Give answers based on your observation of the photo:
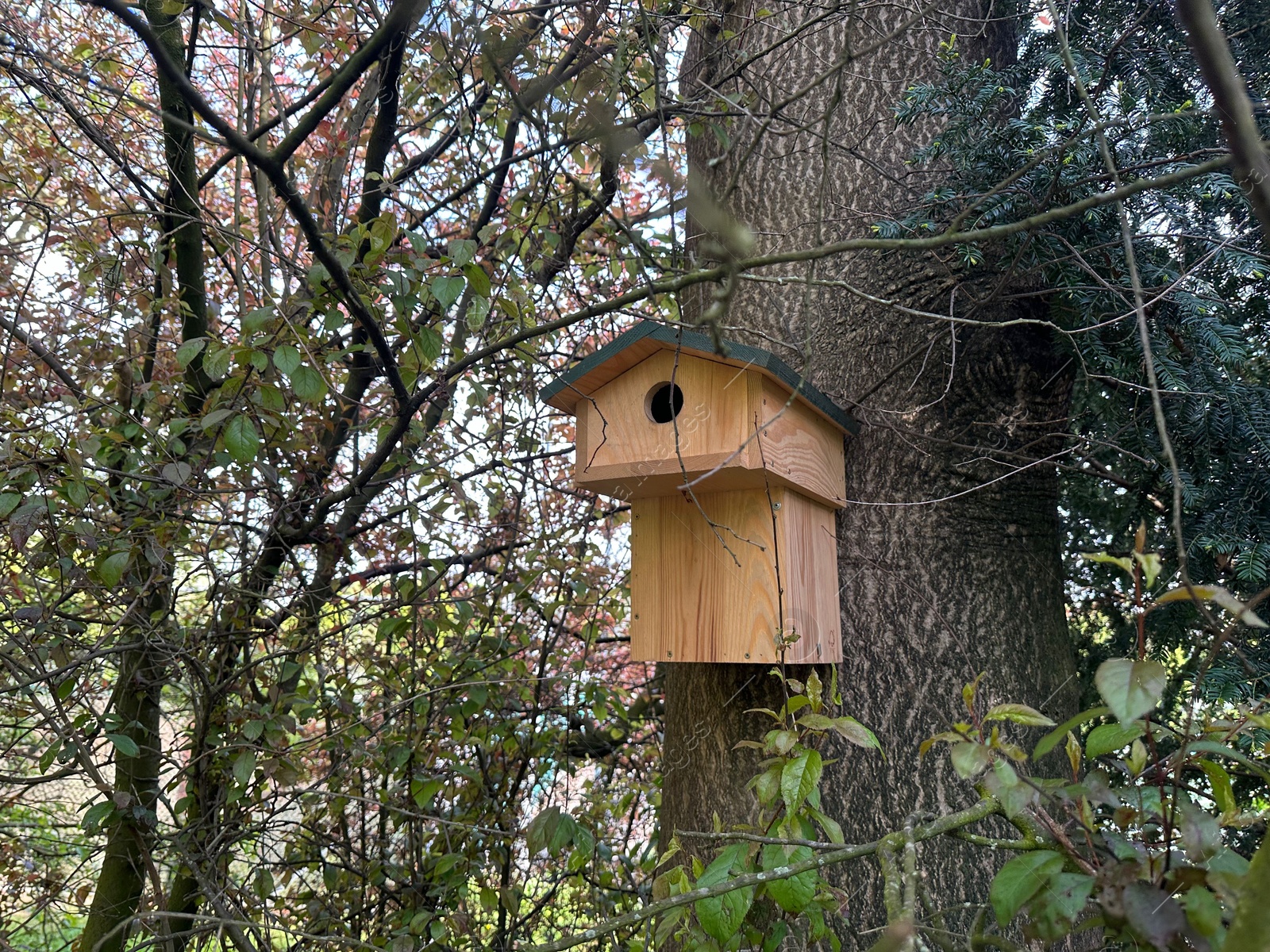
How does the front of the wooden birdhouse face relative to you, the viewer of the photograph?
facing the viewer and to the left of the viewer

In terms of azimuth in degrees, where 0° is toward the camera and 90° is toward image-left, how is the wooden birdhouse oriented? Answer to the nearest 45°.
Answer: approximately 45°
